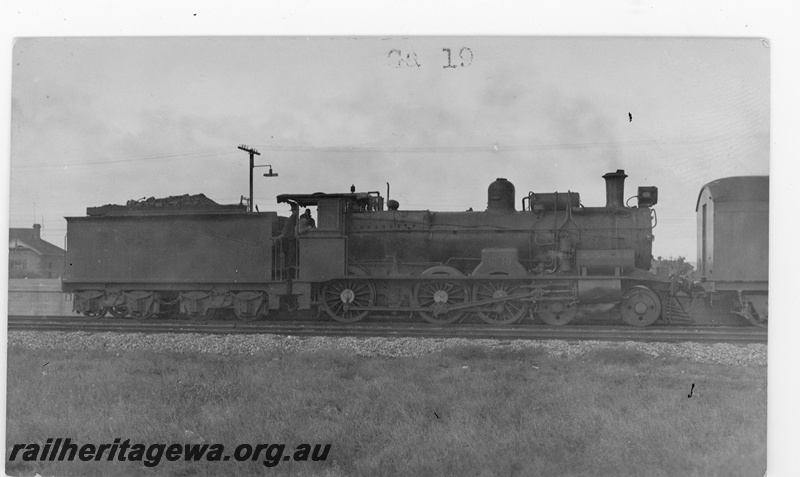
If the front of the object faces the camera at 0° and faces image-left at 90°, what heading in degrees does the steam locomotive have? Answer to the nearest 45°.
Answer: approximately 270°
